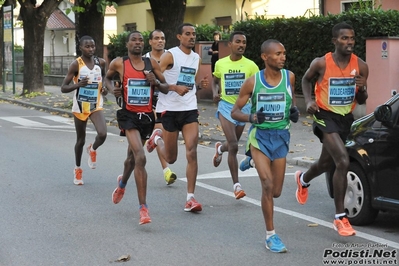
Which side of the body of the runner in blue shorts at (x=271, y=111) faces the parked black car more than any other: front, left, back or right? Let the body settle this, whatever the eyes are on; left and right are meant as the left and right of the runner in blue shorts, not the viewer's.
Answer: left

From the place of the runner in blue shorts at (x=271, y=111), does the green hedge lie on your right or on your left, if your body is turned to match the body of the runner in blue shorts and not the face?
on your left

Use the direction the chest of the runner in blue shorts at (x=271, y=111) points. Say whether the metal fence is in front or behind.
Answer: behind

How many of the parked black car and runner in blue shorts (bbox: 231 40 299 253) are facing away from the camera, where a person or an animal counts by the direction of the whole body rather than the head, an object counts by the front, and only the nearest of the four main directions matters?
0

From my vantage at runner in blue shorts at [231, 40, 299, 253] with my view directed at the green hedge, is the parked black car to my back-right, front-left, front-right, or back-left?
front-right

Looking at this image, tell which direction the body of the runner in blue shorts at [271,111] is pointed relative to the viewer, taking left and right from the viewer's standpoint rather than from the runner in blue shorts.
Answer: facing the viewer and to the right of the viewer

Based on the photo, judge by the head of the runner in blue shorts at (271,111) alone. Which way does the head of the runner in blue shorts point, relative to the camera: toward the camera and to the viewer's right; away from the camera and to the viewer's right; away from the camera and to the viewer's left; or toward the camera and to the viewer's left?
toward the camera and to the viewer's right
